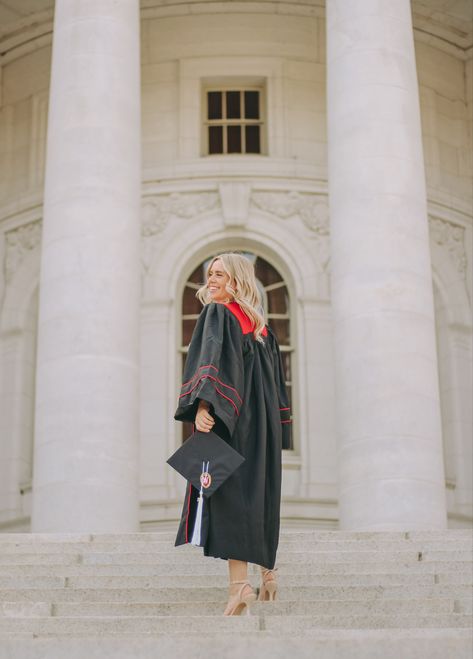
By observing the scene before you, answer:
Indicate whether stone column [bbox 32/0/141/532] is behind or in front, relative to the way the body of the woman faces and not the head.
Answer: in front

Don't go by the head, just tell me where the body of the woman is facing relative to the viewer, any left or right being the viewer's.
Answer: facing away from the viewer and to the left of the viewer

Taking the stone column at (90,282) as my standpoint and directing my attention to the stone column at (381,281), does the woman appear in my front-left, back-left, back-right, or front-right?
front-right

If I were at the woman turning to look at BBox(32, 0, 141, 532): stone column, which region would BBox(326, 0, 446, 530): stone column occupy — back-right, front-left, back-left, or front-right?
front-right
